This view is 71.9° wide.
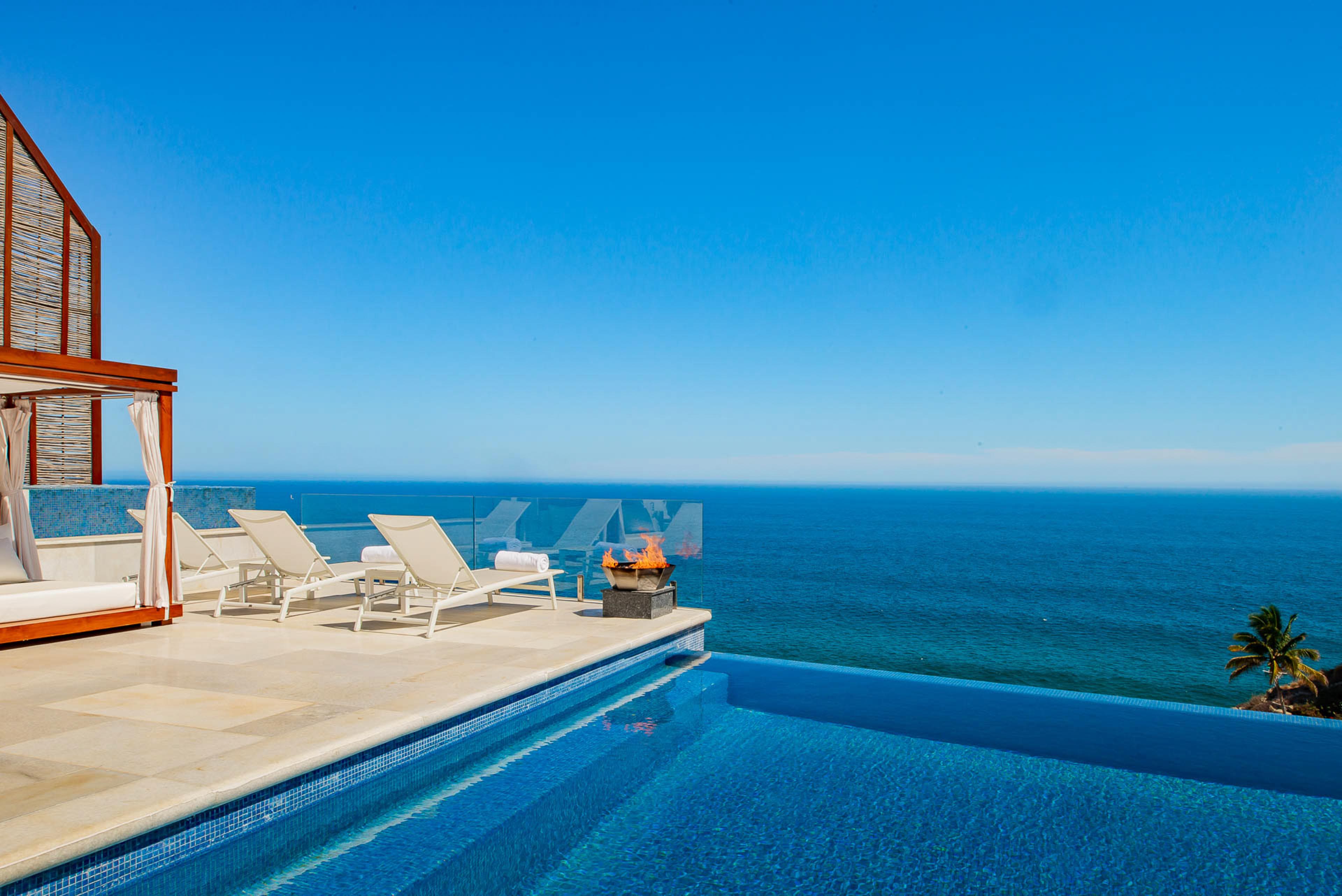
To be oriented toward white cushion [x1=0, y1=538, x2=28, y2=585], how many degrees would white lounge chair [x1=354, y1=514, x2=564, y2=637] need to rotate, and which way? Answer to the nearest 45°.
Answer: approximately 135° to its left

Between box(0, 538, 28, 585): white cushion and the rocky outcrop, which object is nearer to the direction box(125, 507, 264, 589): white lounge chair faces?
the rocky outcrop

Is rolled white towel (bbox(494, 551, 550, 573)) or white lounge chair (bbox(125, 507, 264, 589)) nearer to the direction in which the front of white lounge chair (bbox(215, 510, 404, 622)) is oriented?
the rolled white towel
